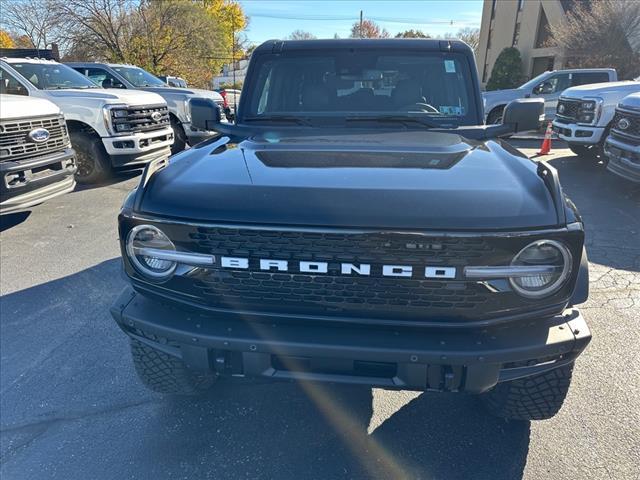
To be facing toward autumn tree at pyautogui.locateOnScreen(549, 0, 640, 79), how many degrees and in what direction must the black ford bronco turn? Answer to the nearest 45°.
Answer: approximately 135° to its left

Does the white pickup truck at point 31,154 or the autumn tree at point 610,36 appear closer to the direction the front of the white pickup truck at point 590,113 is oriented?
the white pickup truck

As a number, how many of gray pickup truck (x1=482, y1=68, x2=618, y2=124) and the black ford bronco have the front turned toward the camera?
1

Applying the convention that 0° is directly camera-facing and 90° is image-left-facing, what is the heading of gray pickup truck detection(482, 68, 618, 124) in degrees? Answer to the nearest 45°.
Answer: approximately 90°

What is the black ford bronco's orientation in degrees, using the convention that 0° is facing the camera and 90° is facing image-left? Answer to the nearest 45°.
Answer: approximately 0°

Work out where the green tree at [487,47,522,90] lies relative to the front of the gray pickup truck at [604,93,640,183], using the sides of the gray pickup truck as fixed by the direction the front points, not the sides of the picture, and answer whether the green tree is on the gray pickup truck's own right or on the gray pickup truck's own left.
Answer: on the gray pickup truck's own right

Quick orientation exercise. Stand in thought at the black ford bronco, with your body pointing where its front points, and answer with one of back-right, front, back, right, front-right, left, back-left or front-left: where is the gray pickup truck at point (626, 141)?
back-left

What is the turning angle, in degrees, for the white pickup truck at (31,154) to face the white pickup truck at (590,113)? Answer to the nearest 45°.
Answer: approximately 45° to its left

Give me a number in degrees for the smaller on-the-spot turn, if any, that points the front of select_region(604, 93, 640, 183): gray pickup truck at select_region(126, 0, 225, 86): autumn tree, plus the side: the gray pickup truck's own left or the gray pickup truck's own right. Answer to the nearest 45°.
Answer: approximately 90° to the gray pickup truck's own right
